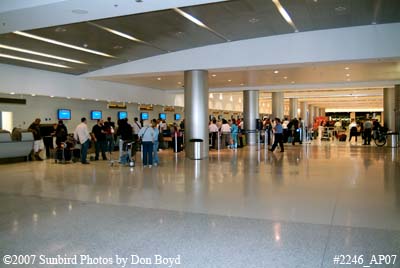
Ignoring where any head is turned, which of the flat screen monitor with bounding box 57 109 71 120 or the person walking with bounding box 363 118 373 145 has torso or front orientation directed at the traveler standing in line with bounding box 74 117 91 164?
the flat screen monitor

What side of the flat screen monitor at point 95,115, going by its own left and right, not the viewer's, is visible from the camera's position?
front

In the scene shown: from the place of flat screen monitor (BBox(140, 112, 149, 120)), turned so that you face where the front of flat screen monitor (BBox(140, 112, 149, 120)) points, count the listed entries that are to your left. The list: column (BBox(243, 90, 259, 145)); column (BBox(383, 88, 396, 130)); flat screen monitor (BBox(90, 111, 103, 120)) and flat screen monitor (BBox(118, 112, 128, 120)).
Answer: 2

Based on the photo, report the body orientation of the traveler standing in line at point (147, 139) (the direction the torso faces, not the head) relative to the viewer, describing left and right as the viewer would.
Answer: facing away from the viewer

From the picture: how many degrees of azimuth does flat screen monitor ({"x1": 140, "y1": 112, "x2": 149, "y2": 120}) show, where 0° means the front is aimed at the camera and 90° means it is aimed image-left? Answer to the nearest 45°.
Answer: approximately 0°

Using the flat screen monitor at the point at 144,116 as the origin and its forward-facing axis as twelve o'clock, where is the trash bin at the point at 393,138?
The trash bin is roughly at 10 o'clock from the flat screen monitor.

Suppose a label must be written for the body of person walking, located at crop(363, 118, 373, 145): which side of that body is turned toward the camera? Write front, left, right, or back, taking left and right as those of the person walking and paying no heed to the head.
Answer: back

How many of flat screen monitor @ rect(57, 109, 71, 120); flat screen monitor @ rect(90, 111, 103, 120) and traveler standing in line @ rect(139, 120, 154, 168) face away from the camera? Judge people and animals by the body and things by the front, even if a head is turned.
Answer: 1

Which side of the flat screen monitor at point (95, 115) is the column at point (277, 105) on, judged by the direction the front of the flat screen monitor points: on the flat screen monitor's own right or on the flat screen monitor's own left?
on the flat screen monitor's own left

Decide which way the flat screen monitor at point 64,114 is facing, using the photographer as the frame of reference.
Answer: facing the viewer

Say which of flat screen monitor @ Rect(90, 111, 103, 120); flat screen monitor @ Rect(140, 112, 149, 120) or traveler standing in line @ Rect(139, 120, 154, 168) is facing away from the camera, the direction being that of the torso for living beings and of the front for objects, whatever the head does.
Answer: the traveler standing in line

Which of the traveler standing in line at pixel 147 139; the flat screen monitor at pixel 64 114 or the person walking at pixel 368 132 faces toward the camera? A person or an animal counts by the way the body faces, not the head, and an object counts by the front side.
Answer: the flat screen monitor

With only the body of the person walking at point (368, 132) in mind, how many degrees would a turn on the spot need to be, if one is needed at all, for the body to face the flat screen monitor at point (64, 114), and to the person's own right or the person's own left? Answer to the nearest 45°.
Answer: approximately 135° to the person's own left

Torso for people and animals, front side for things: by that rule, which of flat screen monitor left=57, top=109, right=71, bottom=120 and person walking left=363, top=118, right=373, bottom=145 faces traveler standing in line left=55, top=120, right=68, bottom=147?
the flat screen monitor

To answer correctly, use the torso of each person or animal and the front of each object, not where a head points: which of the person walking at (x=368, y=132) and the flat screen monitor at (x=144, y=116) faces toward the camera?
the flat screen monitor

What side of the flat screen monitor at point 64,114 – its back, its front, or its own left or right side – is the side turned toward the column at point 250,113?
left

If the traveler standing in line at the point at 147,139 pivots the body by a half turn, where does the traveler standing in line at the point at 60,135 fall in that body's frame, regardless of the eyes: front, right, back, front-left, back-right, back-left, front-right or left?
back-right

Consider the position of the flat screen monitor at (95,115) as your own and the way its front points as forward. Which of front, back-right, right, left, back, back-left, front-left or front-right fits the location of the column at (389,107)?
left

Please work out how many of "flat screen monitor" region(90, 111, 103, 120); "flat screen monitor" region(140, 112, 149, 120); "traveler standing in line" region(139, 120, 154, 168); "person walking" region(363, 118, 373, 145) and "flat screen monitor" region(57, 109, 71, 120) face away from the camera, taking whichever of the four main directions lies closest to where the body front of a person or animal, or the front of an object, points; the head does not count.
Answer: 2
